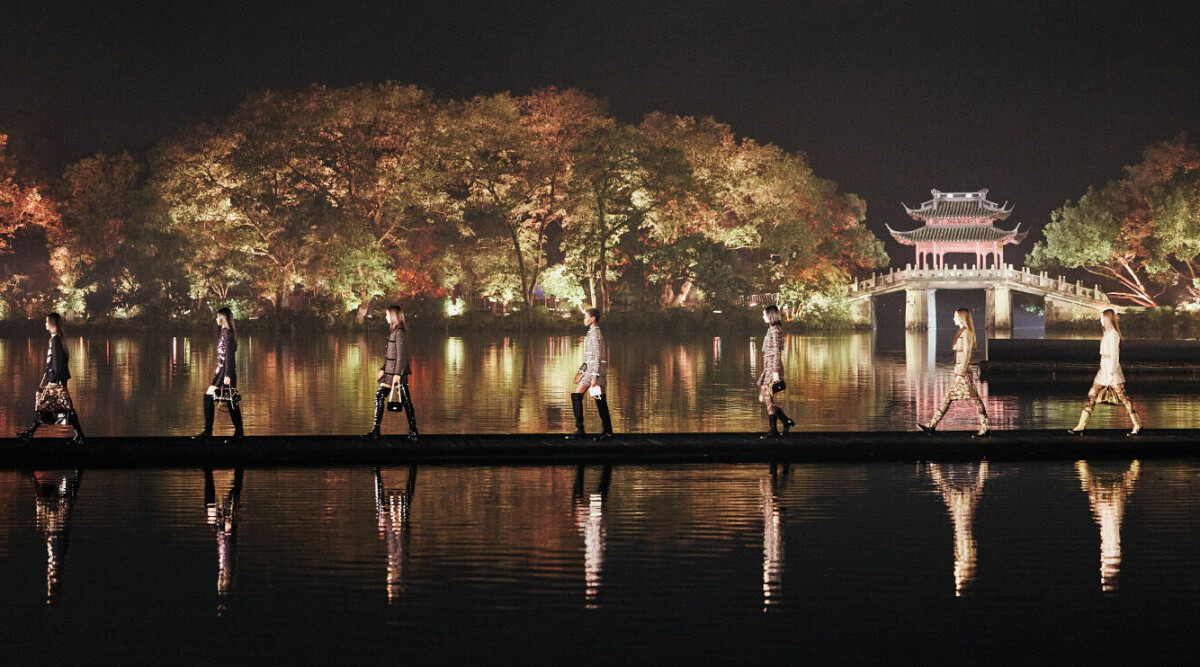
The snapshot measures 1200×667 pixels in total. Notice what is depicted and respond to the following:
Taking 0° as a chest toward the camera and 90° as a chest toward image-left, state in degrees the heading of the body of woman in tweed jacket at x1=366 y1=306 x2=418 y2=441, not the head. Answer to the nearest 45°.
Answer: approximately 90°

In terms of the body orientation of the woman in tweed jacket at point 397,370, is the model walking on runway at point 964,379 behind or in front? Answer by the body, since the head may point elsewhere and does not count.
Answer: behind

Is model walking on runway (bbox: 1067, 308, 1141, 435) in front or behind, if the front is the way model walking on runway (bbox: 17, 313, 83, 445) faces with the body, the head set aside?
behind

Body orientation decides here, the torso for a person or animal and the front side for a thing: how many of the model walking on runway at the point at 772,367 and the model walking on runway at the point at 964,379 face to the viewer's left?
2

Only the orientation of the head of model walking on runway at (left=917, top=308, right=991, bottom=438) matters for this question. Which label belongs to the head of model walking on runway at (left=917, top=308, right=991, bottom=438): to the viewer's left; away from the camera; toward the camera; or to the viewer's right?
to the viewer's left

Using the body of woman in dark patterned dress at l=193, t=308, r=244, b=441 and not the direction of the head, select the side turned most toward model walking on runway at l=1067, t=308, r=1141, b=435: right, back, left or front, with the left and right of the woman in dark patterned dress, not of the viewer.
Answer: back

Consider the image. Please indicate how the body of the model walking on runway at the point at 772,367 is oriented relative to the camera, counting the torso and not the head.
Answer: to the viewer's left

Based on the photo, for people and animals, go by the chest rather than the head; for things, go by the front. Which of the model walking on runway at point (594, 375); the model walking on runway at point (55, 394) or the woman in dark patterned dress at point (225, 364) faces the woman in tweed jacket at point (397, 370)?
the model walking on runway at point (594, 375)

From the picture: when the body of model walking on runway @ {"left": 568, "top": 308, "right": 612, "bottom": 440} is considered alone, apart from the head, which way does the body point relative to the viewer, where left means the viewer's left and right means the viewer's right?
facing to the left of the viewer

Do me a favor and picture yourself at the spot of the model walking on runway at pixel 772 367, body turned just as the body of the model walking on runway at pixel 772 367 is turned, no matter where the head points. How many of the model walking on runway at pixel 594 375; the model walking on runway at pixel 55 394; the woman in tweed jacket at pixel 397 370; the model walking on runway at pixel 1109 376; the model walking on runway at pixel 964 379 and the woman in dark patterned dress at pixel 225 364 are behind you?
2

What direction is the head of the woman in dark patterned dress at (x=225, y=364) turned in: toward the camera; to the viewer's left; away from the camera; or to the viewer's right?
to the viewer's left

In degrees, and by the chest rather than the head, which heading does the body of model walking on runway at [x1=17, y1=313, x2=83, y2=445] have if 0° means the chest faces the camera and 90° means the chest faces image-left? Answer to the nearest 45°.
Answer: approximately 90°

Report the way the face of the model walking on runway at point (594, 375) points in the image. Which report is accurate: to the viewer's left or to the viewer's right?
to the viewer's left

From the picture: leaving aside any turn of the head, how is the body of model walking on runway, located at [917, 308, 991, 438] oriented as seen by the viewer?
to the viewer's left

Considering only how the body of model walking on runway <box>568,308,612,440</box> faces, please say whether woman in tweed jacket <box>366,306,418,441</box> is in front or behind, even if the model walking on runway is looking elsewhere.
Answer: in front

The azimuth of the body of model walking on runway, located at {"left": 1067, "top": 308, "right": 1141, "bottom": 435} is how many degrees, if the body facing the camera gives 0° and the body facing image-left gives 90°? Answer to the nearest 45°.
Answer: approximately 90°

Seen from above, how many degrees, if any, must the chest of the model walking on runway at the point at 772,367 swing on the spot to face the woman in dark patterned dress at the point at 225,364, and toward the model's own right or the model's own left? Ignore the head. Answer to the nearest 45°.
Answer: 0° — they already face them

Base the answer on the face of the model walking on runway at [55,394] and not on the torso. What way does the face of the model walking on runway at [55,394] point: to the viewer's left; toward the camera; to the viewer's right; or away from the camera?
to the viewer's left

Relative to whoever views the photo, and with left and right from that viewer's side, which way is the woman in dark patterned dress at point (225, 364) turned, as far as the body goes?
facing to the left of the viewer
